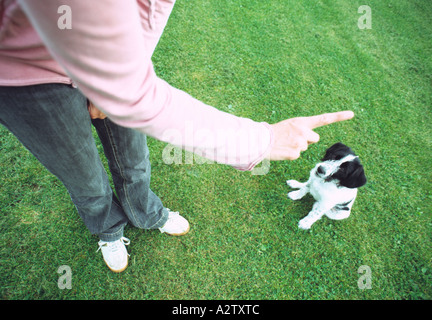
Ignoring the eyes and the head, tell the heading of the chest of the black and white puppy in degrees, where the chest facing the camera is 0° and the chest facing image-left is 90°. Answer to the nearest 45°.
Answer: approximately 45°

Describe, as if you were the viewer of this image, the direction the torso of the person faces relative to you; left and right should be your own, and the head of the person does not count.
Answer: facing the viewer and to the right of the viewer

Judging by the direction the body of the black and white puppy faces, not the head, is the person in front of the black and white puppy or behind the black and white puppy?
in front

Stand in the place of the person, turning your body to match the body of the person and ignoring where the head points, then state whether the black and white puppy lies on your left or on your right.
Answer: on your left

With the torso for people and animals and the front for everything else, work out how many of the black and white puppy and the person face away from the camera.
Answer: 0
